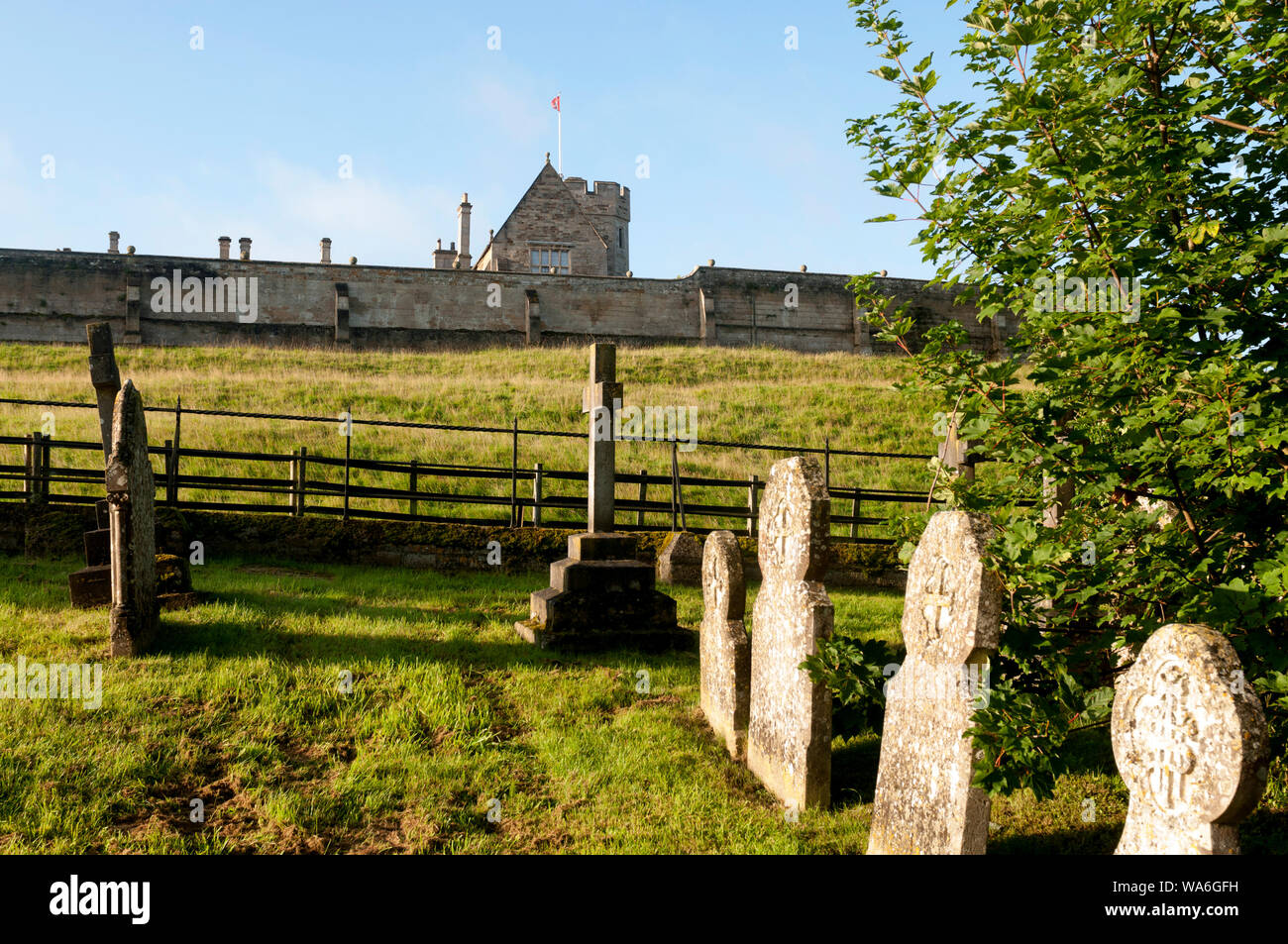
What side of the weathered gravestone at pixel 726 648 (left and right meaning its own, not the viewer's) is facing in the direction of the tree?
left

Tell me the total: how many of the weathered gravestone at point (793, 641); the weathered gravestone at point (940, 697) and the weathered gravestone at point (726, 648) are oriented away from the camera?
0

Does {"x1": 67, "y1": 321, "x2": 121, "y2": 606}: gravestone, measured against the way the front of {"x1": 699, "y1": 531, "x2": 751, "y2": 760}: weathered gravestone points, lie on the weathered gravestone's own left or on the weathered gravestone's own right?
on the weathered gravestone's own right

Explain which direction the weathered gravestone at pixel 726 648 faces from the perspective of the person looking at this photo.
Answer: facing the viewer and to the left of the viewer

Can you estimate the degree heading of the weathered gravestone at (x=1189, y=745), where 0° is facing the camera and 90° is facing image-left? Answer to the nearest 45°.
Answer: approximately 45°

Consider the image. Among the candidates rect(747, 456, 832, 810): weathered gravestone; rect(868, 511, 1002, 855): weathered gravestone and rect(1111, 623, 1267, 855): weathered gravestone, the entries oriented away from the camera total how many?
0

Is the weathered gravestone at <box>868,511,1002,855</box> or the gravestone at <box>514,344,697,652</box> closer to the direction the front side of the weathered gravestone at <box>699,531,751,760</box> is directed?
the weathered gravestone

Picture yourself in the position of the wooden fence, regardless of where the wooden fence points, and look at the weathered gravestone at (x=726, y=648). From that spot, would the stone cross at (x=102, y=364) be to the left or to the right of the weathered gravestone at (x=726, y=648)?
right

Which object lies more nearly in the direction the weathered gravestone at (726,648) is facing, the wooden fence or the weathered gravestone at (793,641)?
the weathered gravestone
